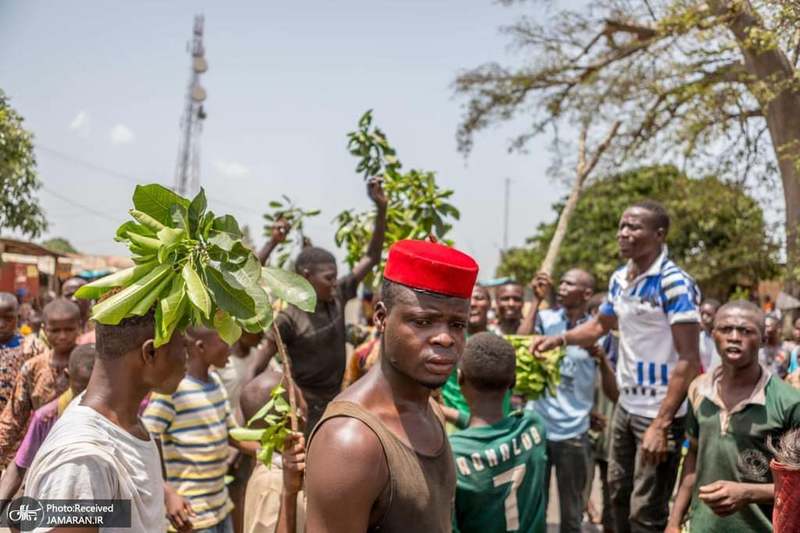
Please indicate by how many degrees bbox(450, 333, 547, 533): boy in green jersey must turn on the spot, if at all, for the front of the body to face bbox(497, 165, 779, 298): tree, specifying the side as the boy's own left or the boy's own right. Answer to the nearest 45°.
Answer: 0° — they already face it

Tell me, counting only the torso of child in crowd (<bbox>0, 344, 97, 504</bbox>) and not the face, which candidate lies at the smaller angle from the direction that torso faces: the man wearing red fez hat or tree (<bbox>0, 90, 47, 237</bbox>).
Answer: the man wearing red fez hat

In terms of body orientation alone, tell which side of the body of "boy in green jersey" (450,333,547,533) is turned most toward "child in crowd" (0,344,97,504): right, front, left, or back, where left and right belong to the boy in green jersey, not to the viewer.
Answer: left

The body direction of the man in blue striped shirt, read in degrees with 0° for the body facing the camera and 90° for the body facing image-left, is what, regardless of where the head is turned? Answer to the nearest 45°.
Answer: approximately 45°

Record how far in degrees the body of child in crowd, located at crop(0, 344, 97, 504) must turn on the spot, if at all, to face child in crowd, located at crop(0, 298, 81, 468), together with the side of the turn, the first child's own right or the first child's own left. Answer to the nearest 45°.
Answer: approximately 135° to the first child's own left

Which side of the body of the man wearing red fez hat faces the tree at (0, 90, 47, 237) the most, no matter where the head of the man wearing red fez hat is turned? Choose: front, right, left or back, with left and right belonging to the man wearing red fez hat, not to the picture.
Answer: back

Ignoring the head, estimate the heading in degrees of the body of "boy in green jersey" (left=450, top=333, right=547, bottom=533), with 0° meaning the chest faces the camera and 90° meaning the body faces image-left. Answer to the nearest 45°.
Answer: approximately 180°
